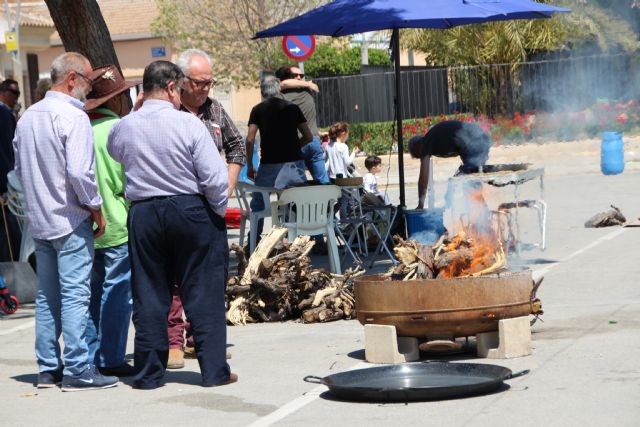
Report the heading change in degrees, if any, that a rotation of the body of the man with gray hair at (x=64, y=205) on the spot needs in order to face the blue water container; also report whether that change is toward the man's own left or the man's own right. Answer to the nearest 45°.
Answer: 0° — they already face it

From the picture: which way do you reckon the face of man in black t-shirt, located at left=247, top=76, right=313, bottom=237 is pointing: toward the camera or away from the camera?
away from the camera

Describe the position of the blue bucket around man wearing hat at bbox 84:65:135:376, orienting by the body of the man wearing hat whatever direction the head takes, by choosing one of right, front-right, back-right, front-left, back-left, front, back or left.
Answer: front-left

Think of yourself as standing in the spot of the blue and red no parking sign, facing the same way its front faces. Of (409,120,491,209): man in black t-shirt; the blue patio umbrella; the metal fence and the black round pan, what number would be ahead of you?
3

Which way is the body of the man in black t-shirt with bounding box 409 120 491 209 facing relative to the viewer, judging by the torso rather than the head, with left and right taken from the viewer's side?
facing to the left of the viewer

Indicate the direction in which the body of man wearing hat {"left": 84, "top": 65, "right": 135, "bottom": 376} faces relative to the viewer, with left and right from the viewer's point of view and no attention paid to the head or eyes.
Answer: facing to the right of the viewer

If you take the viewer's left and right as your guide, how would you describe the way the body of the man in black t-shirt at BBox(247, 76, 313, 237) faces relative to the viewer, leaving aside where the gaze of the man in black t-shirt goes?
facing away from the viewer

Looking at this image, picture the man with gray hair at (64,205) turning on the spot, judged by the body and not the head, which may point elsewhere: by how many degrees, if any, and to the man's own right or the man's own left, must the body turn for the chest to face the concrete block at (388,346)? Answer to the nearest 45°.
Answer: approximately 45° to the man's own right

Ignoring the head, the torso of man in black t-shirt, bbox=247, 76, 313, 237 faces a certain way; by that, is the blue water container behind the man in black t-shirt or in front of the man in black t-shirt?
in front

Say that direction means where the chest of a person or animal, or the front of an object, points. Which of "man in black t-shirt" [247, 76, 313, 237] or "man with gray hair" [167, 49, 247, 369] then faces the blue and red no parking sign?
the man in black t-shirt
